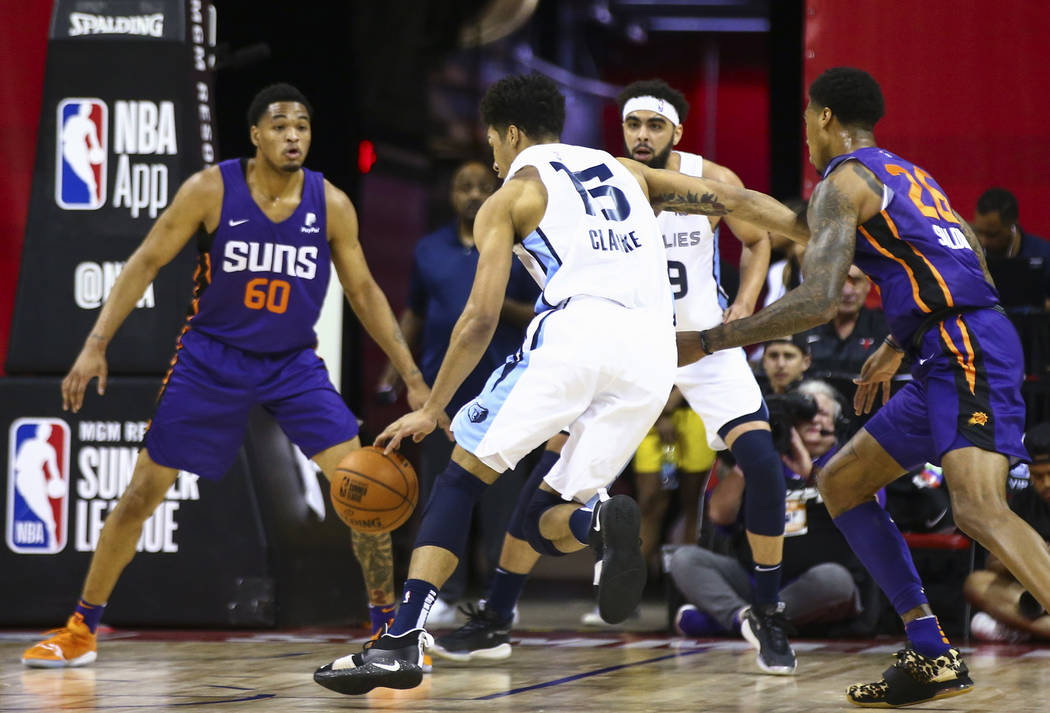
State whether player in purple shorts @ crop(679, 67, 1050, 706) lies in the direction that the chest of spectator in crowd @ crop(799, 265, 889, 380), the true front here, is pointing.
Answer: yes

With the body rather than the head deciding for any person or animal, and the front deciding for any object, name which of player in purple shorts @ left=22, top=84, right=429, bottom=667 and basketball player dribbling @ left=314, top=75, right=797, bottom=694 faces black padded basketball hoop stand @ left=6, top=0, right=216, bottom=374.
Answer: the basketball player dribbling

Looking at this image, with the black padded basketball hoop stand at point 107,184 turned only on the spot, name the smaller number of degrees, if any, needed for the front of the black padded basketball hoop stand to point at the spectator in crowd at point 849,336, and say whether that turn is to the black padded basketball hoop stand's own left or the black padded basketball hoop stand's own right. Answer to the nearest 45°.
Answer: approximately 90° to the black padded basketball hoop stand's own left

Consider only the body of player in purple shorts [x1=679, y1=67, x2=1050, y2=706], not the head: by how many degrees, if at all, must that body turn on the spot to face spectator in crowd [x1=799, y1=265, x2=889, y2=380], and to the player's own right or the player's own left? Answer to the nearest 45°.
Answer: approximately 45° to the player's own right

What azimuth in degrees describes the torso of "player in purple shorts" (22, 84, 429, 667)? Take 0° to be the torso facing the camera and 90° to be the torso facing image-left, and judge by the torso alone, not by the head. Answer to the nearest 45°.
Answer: approximately 0°

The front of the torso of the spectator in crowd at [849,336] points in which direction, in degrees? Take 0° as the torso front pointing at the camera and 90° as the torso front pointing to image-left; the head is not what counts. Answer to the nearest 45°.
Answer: approximately 0°

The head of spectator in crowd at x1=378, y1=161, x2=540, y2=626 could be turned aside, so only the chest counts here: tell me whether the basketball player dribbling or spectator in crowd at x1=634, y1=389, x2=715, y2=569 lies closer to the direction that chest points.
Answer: the basketball player dribbling

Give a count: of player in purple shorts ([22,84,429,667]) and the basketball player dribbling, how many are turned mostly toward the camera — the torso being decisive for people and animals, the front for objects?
1

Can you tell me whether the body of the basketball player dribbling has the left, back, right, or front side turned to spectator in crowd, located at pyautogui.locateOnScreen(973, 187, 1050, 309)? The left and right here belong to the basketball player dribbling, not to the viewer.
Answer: right

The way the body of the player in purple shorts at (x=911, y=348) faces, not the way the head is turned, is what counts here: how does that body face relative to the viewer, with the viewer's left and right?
facing away from the viewer and to the left of the viewer
